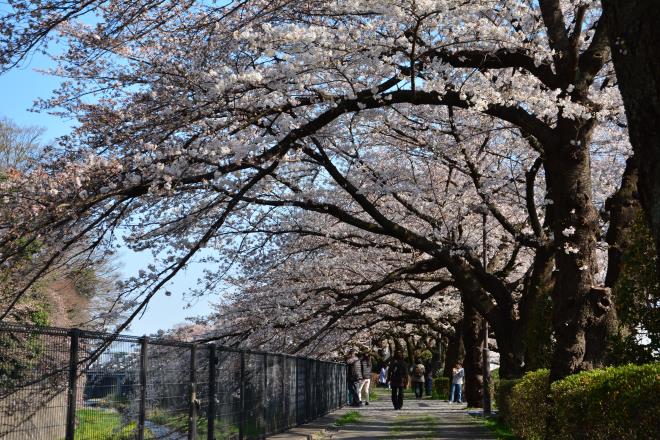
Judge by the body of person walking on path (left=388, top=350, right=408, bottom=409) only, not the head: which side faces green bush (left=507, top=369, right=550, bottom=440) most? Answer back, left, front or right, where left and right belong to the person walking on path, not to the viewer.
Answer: front

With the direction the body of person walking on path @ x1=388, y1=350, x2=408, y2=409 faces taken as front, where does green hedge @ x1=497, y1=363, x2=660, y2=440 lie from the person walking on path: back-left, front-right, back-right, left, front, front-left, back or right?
front

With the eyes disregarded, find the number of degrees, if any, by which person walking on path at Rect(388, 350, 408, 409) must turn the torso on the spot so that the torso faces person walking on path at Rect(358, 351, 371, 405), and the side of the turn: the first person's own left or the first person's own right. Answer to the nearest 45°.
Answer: approximately 135° to the first person's own right

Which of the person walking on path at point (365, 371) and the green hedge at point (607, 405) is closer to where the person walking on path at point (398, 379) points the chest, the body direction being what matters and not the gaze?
the green hedge

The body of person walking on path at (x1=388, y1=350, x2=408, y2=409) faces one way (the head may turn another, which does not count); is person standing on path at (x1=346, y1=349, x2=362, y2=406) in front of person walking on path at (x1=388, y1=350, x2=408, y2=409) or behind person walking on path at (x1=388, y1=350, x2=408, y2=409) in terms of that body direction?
behind

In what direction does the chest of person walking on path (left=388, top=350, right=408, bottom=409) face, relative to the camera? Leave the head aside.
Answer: toward the camera

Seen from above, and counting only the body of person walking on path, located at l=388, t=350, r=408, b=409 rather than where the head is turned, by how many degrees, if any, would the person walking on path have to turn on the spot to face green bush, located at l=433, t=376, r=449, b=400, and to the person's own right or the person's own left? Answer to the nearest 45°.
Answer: approximately 180°
